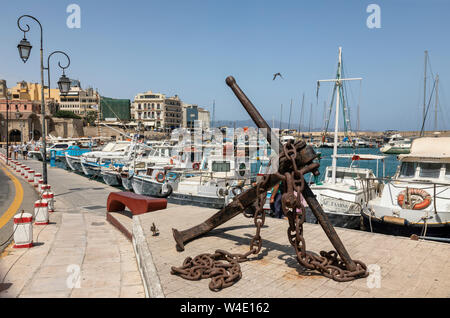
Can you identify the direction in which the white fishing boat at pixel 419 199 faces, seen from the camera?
facing the viewer and to the left of the viewer

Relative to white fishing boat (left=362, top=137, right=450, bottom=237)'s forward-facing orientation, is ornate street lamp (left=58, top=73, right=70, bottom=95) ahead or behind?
ahead

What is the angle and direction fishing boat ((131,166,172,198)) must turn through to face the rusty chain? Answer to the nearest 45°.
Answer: approximately 45° to its left

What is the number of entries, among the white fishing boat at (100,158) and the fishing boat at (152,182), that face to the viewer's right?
0

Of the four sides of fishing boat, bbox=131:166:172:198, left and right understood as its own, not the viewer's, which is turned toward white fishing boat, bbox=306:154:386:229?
left

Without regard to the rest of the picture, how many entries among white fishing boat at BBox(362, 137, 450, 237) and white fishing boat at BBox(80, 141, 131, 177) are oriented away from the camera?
0
